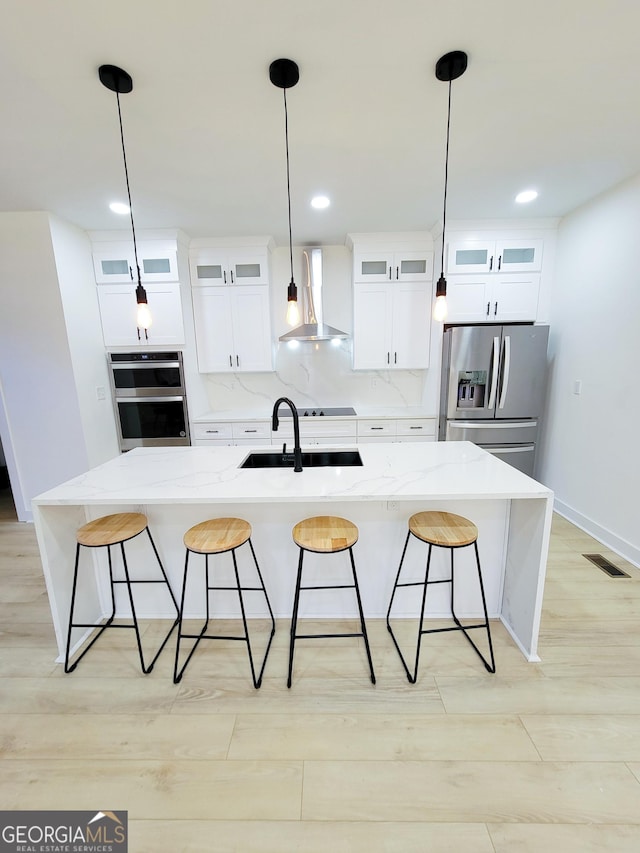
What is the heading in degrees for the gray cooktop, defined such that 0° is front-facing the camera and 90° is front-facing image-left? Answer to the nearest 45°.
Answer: approximately 0°

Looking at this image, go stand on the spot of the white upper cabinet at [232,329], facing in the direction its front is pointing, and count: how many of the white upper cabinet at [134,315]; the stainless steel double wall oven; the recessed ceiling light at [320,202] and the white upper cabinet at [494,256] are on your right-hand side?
2

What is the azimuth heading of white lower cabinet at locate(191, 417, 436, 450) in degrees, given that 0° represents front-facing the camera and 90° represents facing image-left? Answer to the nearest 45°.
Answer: approximately 0°

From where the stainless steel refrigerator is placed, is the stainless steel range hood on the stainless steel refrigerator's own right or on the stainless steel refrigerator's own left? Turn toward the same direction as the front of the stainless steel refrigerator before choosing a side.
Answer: on the stainless steel refrigerator's own right

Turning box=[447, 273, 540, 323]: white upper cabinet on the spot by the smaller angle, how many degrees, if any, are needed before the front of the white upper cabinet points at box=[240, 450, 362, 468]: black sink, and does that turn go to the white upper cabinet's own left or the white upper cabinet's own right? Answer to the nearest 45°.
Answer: approximately 45° to the white upper cabinet's own right

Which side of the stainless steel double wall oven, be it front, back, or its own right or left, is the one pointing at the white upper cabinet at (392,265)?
left

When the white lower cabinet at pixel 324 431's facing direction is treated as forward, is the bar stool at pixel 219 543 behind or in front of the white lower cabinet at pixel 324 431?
in front

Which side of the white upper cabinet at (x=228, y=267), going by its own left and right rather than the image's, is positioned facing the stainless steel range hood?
left
